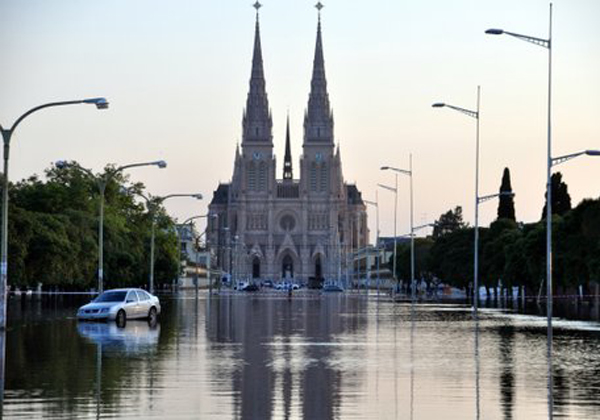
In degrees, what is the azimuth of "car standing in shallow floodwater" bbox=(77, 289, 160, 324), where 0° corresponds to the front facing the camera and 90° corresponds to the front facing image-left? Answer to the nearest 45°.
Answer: approximately 45°
